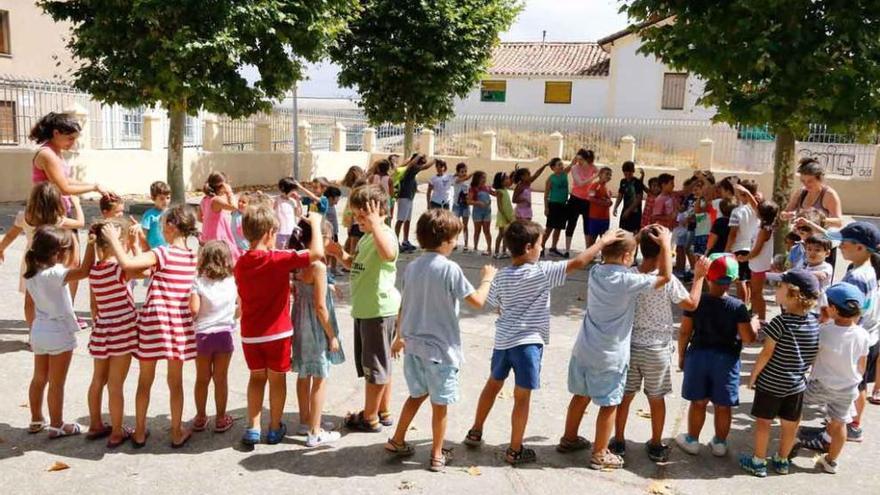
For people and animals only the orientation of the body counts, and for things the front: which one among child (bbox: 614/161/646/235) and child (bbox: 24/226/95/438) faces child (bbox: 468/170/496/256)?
child (bbox: 24/226/95/438)

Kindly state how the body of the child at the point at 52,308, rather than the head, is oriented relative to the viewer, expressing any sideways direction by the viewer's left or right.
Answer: facing away from the viewer and to the right of the viewer

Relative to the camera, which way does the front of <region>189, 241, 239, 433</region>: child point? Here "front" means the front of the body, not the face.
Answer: away from the camera

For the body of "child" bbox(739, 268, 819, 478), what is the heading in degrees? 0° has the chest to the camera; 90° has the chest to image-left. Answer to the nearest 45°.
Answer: approximately 135°

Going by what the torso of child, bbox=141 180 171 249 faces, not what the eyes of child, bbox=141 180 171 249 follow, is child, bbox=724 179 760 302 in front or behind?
in front

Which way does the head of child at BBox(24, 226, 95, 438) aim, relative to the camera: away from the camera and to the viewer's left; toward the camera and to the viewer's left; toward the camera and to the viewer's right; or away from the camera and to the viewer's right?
away from the camera and to the viewer's right

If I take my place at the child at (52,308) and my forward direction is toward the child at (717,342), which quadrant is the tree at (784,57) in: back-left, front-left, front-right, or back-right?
front-left

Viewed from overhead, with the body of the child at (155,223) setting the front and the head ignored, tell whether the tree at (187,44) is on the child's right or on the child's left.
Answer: on the child's left

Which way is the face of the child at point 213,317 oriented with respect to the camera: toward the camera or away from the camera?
away from the camera

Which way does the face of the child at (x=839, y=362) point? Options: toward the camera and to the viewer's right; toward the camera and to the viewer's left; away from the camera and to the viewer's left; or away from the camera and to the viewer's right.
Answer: away from the camera and to the viewer's left

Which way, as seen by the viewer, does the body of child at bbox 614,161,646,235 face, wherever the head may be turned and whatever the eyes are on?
toward the camera

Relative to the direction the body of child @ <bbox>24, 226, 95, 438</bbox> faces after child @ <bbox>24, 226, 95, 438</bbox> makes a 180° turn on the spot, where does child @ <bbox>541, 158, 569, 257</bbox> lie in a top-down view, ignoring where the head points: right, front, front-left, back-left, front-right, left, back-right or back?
back

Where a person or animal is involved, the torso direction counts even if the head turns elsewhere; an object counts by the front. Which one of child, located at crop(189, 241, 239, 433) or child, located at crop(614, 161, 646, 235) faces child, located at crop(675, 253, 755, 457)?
child, located at crop(614, 161, 646, 235)

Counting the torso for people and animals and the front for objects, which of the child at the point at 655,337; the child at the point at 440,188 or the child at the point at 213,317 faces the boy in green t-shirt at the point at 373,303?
the child at the point at 440,188

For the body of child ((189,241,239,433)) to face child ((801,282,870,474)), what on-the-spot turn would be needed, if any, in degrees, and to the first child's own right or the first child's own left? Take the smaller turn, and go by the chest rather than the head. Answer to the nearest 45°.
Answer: approximately 90° to the first child's own right
